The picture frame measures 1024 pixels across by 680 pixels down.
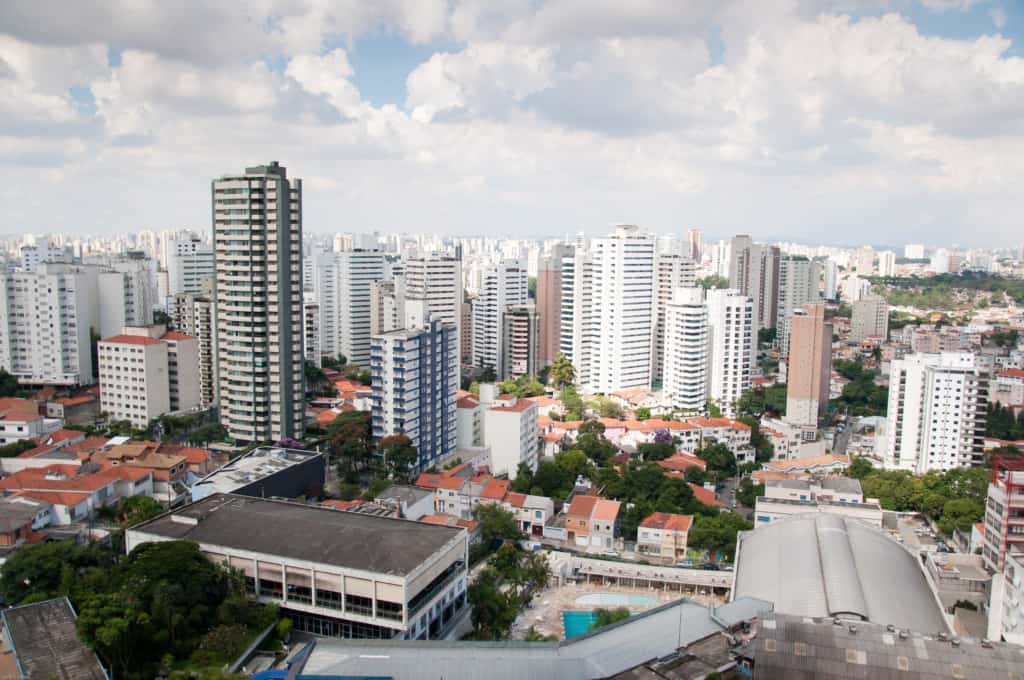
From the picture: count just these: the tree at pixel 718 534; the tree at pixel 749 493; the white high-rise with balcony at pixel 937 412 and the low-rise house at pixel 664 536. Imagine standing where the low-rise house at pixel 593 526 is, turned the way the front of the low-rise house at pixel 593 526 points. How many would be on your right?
0

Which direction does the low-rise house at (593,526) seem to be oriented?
toward the camera

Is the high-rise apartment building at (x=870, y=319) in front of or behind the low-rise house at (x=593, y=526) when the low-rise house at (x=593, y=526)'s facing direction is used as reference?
behind

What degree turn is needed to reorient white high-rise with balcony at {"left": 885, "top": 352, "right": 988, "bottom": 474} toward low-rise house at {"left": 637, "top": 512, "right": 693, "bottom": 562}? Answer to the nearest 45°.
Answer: approximately 90° to its right

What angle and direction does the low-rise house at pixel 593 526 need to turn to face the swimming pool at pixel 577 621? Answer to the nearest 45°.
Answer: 0° — it already faces it

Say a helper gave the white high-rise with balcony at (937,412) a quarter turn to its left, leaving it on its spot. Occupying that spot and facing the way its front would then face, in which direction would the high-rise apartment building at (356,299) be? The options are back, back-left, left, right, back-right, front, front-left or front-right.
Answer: back-left

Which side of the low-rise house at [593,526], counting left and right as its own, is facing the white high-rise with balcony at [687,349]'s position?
back

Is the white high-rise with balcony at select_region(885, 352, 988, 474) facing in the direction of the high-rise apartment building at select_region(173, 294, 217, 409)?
no

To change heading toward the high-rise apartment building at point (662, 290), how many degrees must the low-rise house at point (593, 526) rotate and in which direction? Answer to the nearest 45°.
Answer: approximately 180°

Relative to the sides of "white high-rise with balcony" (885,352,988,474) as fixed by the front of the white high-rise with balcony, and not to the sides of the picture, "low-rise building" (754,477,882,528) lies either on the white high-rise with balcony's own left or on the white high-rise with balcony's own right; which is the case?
on the white high-rise with balcony's own right

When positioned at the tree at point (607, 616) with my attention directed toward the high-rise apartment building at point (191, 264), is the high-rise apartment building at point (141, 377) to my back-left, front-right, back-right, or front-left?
front-left

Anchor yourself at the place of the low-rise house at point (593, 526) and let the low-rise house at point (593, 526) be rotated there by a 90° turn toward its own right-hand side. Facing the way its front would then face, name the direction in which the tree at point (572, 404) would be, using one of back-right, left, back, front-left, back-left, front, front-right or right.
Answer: right
